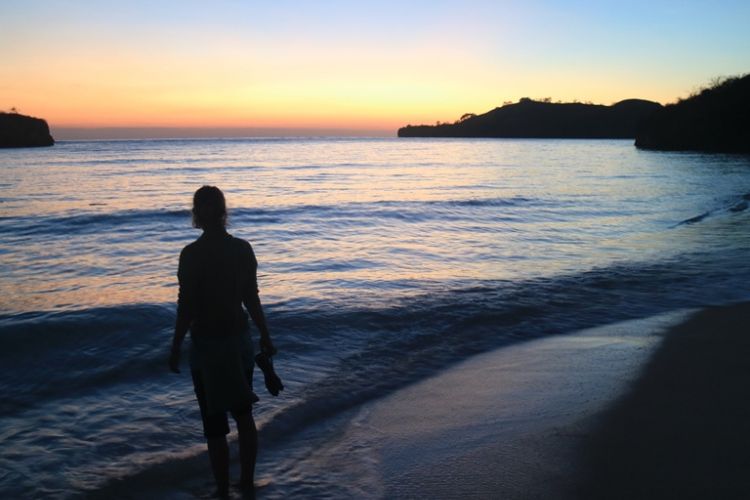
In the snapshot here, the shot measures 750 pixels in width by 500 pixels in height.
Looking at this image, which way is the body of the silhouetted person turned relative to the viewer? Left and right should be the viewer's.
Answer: facing away from the viewer and to the left of the viewer
